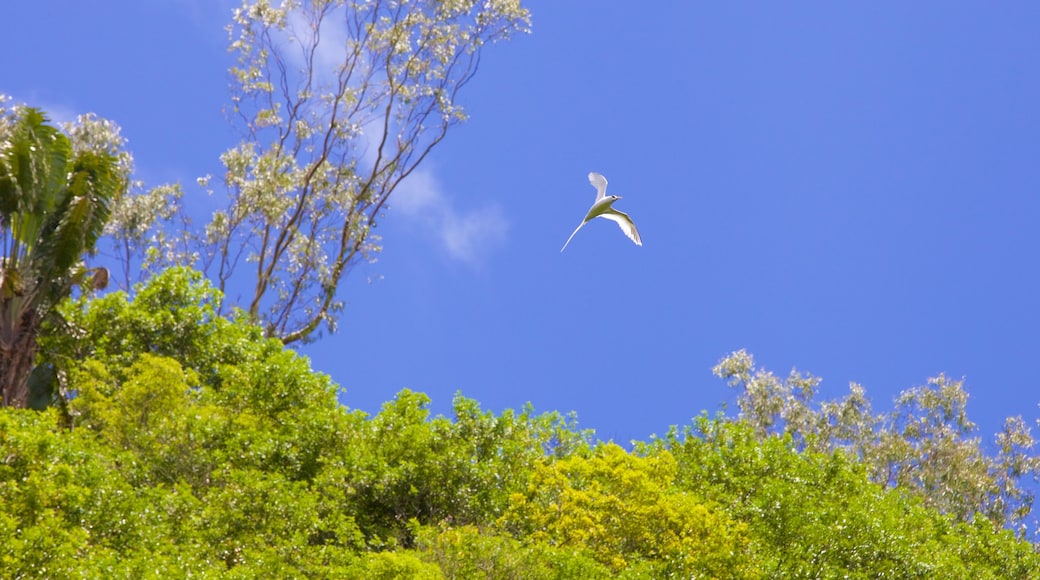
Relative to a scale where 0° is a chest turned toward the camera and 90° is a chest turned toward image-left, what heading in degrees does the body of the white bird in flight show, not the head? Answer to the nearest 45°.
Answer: approximately 270°

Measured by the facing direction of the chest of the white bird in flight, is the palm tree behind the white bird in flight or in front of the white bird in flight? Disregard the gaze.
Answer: behind
